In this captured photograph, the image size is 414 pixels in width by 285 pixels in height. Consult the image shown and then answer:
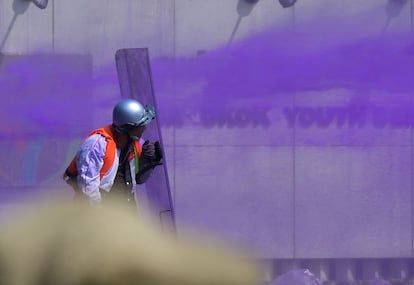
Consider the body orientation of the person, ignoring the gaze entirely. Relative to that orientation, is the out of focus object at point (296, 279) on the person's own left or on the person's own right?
on the person's own left

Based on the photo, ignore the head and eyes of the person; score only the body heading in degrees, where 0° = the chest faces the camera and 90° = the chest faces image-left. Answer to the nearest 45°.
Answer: approximately 315°
